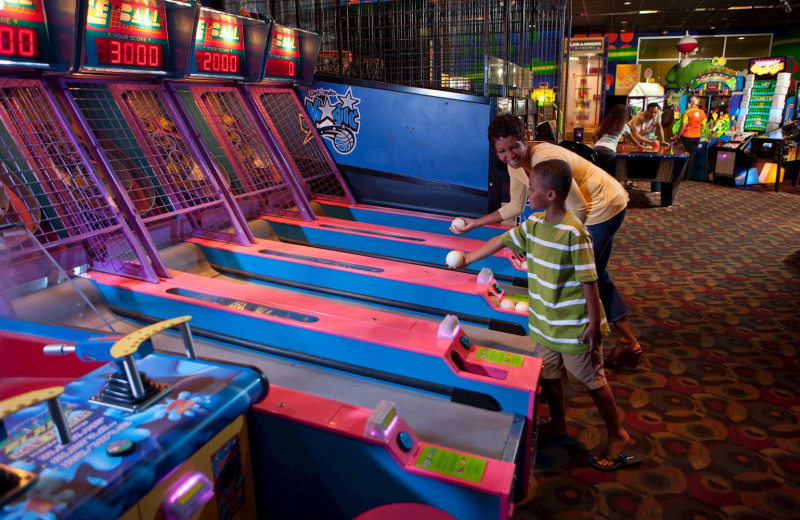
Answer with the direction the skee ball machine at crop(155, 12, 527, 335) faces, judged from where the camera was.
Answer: facing the viewer and to the right of the viewer

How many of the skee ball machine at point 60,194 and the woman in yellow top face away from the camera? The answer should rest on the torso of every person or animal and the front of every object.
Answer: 0

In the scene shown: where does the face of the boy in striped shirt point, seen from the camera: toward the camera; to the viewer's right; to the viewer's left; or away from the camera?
to the viewer's left

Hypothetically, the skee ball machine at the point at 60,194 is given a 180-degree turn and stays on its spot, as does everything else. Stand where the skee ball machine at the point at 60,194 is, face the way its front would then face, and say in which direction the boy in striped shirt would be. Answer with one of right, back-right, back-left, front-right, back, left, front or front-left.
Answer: back

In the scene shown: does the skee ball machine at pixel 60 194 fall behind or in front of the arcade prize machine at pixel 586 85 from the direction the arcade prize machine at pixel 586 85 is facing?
in front

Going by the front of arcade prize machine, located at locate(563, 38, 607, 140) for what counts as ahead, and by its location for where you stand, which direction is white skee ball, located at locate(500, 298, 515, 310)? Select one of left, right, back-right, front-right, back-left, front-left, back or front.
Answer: front

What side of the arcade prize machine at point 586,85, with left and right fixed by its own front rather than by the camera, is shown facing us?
front

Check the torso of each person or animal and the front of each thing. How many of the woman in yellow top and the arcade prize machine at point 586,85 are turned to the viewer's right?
0

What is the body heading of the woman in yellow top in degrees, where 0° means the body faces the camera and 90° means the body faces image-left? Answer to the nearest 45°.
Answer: approximately 45°

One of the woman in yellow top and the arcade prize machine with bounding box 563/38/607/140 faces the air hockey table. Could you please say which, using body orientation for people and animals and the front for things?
the arcade prize machine

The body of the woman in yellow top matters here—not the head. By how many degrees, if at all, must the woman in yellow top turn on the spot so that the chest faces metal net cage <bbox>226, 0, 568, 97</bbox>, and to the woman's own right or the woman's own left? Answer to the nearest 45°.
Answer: approximately 90° to the woman's own right
